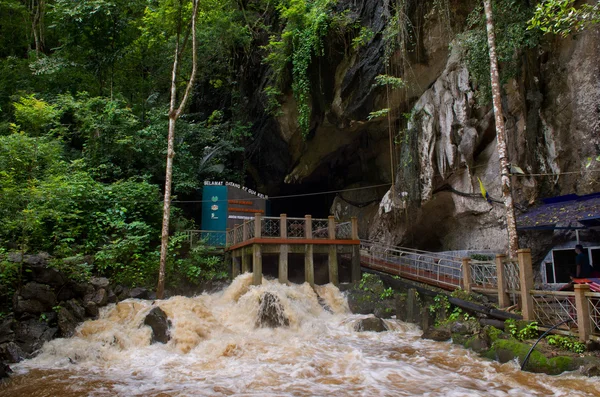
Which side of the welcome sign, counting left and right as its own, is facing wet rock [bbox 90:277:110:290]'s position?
right

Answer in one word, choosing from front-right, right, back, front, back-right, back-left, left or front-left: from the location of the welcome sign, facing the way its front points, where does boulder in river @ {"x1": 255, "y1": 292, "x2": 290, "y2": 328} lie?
front-right

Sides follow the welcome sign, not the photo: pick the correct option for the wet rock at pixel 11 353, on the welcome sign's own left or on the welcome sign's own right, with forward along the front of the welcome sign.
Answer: on the welcome sign's own right

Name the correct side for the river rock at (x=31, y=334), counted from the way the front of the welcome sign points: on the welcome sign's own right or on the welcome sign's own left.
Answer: on the welcome sign's own right

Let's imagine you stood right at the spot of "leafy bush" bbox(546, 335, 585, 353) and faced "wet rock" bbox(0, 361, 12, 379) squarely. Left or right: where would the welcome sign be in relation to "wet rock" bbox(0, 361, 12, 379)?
right

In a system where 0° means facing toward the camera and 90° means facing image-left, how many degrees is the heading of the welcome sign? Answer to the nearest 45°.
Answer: approximately 315°
